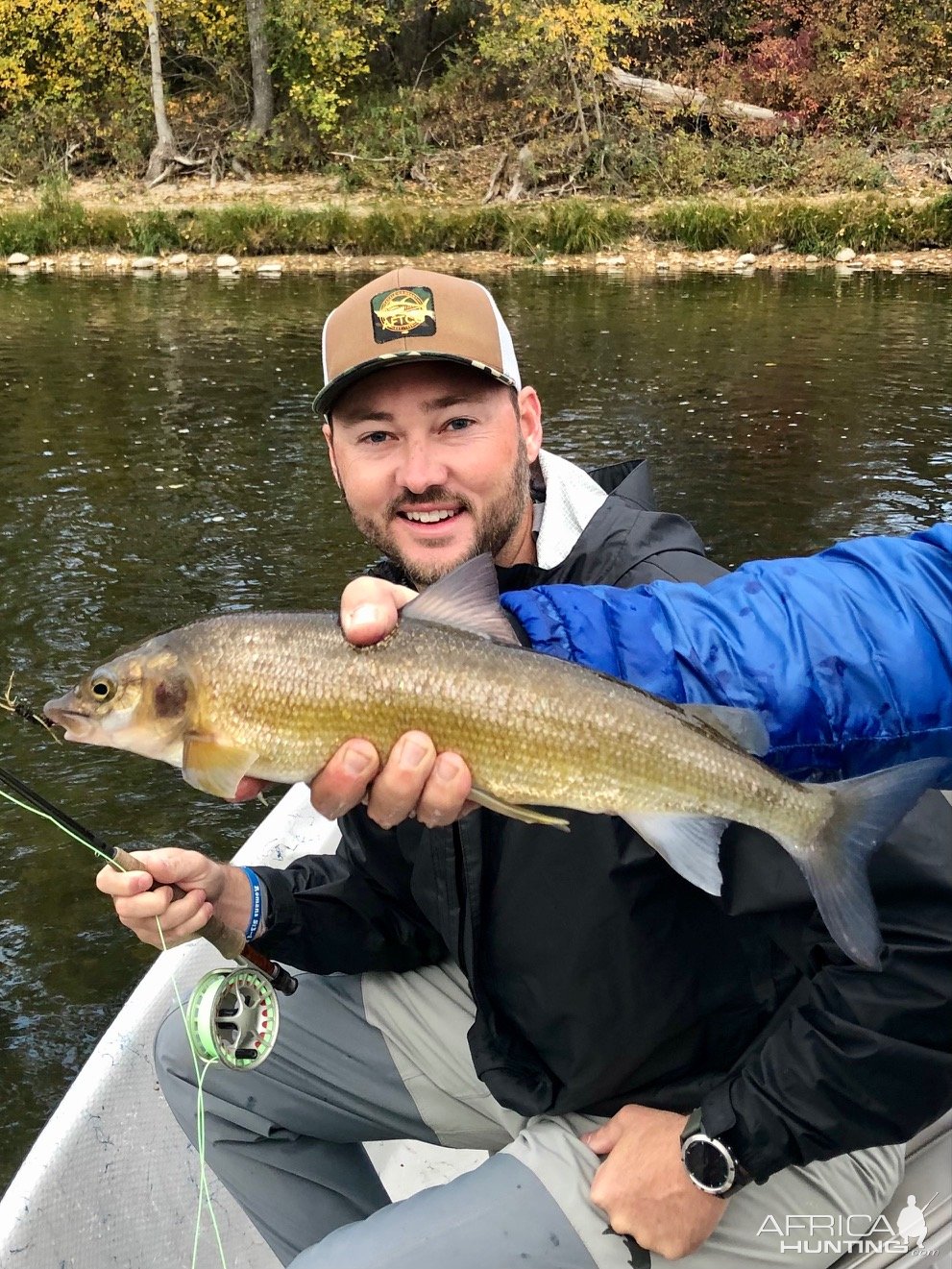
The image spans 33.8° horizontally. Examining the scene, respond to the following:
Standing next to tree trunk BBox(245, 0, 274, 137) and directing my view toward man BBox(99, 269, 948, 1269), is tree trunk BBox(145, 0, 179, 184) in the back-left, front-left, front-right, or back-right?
front-right

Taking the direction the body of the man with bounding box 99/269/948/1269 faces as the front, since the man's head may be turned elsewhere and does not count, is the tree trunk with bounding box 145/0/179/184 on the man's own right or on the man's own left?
on the man's own right

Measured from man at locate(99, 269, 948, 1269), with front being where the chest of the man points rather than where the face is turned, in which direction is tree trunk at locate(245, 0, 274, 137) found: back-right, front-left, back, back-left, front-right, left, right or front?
back-right

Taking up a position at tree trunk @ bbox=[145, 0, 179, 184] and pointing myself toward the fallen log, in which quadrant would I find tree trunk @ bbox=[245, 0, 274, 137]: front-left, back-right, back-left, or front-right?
front-left

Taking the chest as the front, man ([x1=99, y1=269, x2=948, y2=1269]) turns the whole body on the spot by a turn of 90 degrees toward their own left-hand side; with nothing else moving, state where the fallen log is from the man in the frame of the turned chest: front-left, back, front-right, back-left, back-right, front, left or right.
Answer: back-left

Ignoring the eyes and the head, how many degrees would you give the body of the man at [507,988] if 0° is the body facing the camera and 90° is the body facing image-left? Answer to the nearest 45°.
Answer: approximately 45°
